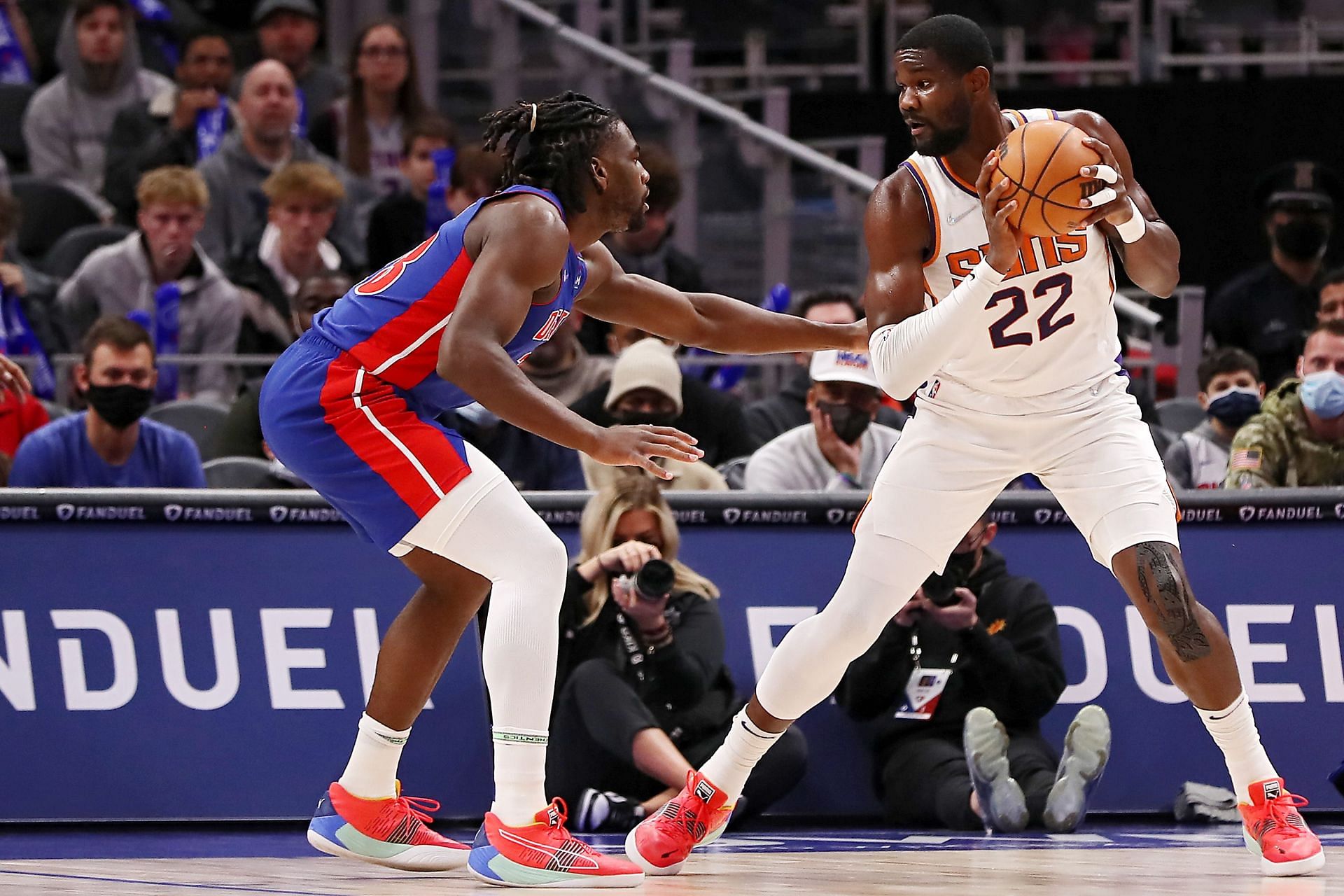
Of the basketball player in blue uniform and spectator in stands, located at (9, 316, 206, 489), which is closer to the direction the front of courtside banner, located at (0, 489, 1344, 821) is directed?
the basketball player in blue uniform

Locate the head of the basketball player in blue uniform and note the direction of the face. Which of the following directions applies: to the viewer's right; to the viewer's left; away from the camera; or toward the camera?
to the viewer's right

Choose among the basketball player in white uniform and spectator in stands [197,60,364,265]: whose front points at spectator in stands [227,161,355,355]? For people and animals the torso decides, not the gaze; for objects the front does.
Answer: spectator in stands [197,60,364,265]

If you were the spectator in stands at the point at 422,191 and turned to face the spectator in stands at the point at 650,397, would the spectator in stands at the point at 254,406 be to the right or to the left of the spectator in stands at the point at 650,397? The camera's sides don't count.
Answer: right

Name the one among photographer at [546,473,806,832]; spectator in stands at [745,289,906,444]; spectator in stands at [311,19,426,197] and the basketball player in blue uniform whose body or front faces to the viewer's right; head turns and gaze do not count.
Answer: the basketball player in blue uniform

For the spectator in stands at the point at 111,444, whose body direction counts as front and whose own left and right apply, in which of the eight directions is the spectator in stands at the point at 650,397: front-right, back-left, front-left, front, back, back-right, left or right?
left
